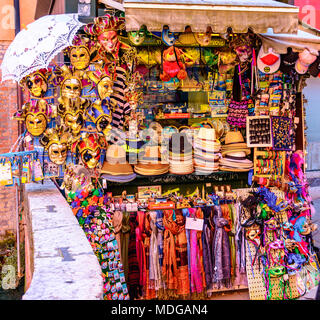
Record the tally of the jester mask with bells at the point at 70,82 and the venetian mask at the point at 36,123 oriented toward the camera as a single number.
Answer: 2

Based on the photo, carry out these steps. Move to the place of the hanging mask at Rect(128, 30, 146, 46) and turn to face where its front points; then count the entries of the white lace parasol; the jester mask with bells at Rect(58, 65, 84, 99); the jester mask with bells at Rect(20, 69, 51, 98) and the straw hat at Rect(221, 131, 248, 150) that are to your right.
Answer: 3

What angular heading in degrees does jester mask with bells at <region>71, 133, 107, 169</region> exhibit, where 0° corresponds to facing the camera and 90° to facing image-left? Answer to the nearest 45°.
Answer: approximately 0°
